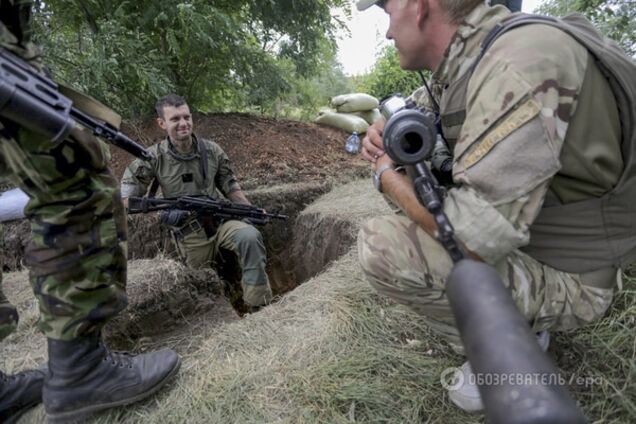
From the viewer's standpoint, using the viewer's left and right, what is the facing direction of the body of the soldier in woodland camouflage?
facing to the right of the viewer

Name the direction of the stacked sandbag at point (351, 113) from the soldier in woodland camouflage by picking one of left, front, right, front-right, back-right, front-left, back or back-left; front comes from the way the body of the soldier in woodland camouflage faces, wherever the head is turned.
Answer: front-left

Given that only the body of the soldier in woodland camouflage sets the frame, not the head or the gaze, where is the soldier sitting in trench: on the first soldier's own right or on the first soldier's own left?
on the first soldier's own left

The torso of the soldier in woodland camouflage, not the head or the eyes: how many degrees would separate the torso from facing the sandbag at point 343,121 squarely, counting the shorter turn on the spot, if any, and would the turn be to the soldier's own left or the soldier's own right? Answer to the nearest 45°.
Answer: approximately 45° to the soldier's own left

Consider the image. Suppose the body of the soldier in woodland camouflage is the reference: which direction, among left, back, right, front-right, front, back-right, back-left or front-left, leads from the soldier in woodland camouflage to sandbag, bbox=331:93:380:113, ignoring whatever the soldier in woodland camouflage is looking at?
front-left

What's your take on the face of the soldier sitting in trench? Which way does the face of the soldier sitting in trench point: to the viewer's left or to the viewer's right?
to the viewer's right
